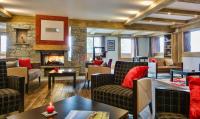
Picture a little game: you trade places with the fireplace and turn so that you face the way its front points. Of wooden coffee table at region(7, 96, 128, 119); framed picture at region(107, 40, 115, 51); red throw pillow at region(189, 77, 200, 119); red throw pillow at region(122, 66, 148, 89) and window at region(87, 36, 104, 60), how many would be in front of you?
3

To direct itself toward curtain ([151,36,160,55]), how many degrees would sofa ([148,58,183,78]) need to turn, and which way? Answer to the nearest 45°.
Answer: approximately 135° to its left

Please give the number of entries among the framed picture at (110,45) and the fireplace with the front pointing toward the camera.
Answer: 2

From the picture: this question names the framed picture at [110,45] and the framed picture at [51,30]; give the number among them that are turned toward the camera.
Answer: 2

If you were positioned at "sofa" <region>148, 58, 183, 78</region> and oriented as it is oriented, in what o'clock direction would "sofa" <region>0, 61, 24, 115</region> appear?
"sofa" <region>0, 61, 24, 115</region> is roughly at 2 o'clock from "sofa" <region>148, 58, 183, 78</region>.

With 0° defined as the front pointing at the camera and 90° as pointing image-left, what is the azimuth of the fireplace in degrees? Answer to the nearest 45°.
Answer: approximately 0°

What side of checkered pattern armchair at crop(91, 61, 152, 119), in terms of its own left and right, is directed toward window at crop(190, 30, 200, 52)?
back

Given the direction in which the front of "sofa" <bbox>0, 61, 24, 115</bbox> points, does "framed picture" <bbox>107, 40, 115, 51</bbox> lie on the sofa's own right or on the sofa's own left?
on the sofa's own left

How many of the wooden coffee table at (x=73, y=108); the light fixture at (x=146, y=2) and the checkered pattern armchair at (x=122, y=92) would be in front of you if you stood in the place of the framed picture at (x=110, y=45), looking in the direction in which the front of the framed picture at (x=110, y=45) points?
3

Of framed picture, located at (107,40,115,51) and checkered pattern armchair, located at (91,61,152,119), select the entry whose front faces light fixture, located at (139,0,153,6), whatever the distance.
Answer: the framed picture

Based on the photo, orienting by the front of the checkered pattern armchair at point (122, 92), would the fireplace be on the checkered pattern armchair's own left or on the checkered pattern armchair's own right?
on the checkered pattern armchair's own right
